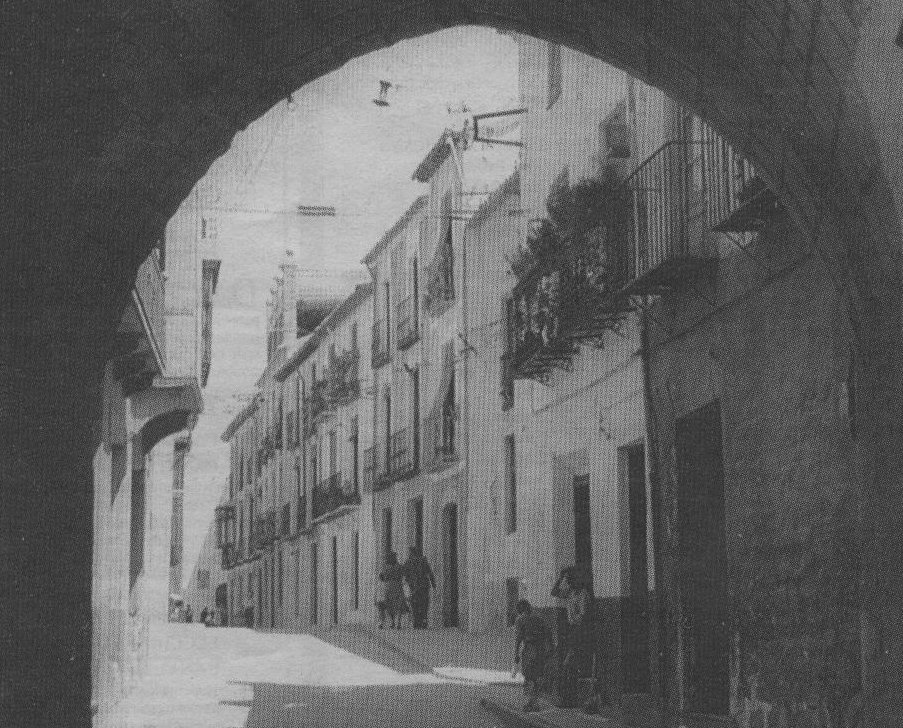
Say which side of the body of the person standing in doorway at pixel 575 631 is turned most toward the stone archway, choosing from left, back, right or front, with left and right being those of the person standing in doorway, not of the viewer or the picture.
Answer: front

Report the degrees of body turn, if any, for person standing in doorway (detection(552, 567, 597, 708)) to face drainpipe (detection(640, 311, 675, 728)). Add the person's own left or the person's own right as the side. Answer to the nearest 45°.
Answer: approximately 135° to the person's own left

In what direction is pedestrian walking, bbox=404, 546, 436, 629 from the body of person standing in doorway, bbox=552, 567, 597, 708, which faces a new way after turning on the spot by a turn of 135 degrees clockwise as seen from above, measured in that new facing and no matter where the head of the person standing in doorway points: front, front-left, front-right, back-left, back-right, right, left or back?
front-left

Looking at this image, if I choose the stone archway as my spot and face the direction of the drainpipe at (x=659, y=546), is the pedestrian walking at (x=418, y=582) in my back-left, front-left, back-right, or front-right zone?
front-left

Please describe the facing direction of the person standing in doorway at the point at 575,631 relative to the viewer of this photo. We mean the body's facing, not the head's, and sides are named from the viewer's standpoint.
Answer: facing to the left of the viewer

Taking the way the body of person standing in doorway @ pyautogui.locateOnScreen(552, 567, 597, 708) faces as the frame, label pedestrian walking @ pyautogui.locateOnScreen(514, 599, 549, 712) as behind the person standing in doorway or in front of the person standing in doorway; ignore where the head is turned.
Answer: in front
